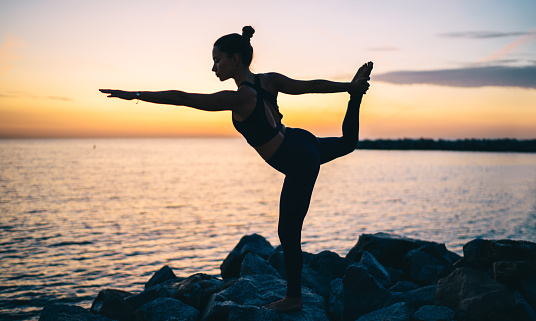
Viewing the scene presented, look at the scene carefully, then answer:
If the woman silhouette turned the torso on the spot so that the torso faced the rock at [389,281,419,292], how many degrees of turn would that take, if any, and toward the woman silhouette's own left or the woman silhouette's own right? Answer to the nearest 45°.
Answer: approximately 135° to the woman silhouette's own right

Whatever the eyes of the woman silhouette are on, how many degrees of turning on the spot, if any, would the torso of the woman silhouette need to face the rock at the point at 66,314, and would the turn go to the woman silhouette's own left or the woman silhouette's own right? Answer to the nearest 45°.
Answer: approximately 45° to the woman silhouette's own right

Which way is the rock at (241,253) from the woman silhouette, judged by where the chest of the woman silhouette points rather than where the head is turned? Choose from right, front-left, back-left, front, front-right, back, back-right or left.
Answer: right

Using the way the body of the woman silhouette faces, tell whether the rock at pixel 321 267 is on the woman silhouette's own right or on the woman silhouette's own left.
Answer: on the woman silhouette's own right

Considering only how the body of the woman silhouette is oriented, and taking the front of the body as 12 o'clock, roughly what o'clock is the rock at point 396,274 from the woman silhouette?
The rock is roughly at 4 o'clock from the woman silhouette.

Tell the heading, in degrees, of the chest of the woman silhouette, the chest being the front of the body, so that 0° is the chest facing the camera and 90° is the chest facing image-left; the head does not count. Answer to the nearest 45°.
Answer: approximately 90°

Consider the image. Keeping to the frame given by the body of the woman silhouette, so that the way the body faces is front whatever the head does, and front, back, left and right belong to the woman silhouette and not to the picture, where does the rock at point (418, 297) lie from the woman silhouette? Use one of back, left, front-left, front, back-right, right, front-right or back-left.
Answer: back-right

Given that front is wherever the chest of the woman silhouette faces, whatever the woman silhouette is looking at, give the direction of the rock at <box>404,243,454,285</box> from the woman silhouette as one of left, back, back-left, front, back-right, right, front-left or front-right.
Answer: back-right

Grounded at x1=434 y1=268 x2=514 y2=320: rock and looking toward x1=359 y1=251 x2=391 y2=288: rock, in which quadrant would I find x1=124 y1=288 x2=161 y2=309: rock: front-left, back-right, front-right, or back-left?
front-left

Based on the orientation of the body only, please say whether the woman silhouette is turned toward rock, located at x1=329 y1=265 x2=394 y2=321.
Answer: no
